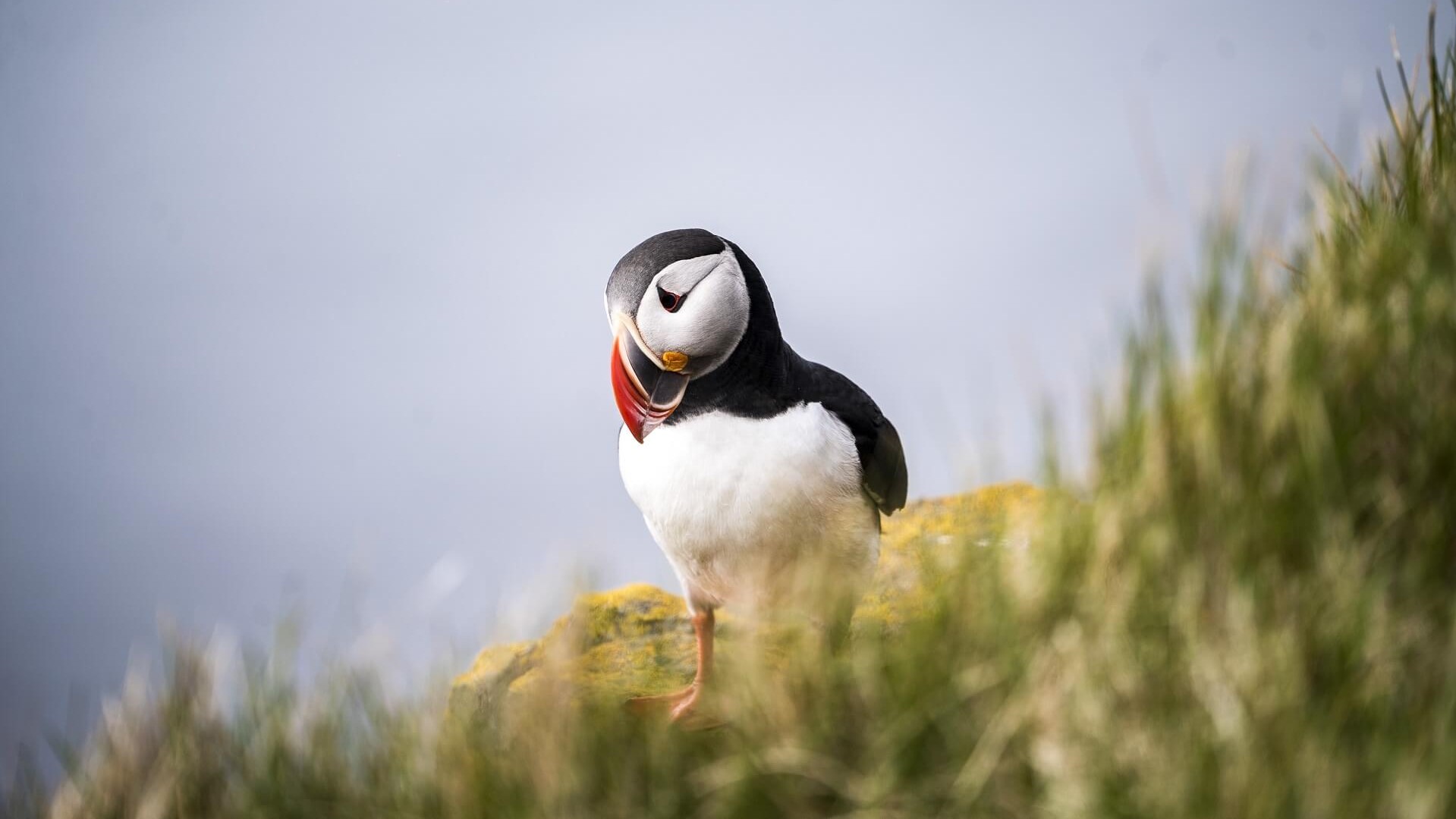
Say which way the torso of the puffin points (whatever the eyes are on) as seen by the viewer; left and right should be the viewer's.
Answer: facing the viewer and to the left of the viewer
